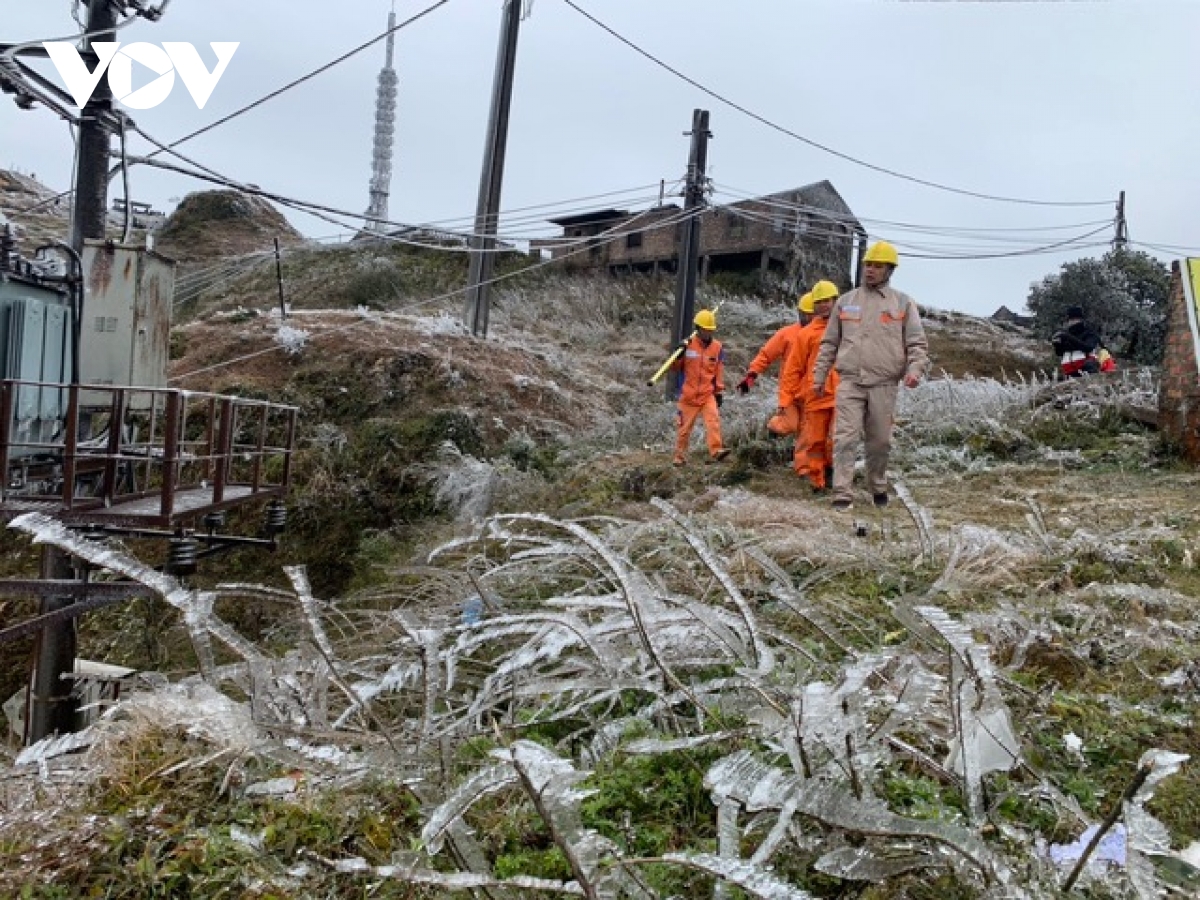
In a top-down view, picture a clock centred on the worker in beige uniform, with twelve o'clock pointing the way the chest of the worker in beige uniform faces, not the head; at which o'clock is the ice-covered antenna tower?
The ice-covered antenna tower is roughly at 5 o'clock from the worker in beige uniform.

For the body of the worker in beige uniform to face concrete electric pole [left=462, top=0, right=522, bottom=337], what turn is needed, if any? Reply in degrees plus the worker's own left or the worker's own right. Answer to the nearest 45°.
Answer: approximately 135° to the worker's own right

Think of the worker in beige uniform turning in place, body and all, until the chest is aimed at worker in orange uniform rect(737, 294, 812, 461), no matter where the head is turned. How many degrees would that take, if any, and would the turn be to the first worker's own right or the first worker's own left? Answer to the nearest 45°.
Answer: approximately 135° to the first worker's own right

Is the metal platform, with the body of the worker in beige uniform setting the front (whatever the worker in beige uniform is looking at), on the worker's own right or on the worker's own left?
on the worker's own right

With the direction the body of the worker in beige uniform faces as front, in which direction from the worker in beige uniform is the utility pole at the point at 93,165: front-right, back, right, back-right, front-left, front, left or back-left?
right

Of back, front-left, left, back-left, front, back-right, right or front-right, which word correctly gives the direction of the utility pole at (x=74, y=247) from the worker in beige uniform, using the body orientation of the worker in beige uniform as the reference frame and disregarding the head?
right

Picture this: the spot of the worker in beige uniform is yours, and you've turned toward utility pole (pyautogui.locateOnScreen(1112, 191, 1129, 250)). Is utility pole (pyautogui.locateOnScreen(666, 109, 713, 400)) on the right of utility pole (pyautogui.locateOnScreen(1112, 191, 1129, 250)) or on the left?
left

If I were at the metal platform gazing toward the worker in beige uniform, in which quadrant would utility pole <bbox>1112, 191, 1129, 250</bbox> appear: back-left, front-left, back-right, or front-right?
front-left

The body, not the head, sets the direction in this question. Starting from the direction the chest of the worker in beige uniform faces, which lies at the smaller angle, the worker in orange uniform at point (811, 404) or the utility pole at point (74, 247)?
the utility pole

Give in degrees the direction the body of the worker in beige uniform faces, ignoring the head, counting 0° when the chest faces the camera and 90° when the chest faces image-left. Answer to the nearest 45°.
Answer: approximately 0°

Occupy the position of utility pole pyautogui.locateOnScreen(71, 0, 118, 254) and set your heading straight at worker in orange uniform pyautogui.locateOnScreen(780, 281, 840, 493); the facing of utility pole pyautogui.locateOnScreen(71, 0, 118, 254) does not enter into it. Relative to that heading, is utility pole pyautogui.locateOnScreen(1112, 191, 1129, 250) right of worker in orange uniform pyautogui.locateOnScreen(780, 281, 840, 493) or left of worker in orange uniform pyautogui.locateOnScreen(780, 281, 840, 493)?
left

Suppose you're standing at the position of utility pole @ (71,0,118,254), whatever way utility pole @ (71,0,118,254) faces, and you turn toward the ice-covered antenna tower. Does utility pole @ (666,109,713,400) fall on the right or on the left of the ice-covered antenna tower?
right

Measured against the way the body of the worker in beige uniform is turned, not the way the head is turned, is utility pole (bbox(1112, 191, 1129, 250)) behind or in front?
behind
